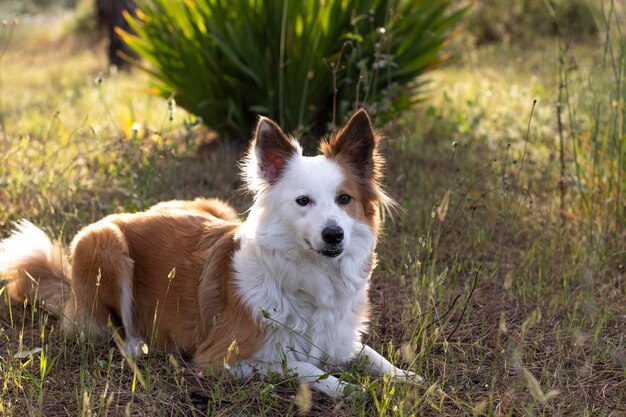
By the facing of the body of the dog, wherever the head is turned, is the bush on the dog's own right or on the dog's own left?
on the dog's own left

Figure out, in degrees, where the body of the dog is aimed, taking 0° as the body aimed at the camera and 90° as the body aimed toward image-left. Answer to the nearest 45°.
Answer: approximately 315°
